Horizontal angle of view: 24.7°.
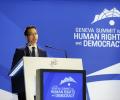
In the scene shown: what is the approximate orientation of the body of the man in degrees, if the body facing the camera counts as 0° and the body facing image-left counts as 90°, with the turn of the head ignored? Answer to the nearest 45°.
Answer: approximately 315°
